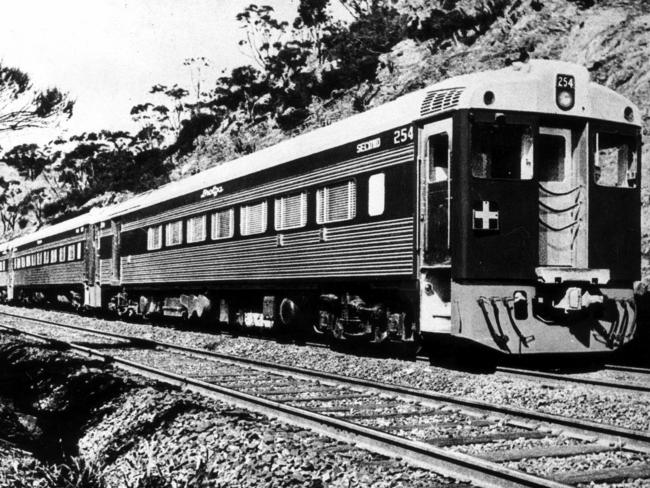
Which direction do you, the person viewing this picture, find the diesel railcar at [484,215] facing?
facing the viewer and to the right of the viewer
